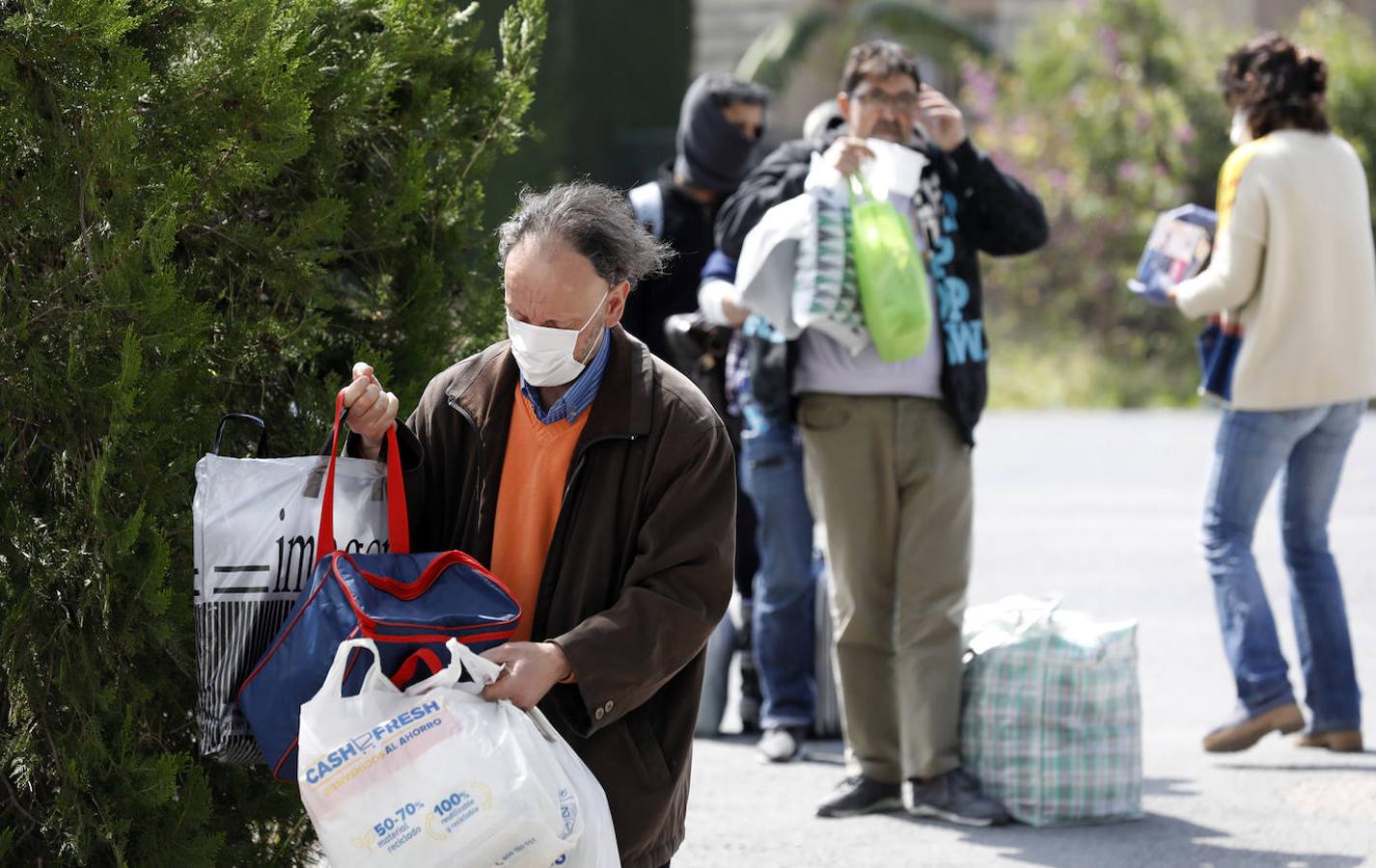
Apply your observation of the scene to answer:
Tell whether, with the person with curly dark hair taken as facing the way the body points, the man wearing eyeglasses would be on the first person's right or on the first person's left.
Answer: on the first person's left

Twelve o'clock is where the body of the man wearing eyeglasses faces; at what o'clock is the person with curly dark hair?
The person with curly dark hair is roughly at 8 o'clock from the man wearing eyeglasses.

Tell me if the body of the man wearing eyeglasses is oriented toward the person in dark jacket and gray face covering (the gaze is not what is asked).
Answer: no

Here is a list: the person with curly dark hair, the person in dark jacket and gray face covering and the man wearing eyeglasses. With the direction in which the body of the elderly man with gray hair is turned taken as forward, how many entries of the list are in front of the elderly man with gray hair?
0

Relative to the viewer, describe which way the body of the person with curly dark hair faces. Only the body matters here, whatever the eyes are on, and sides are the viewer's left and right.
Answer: facing away from the viewer and to the left of the viewer

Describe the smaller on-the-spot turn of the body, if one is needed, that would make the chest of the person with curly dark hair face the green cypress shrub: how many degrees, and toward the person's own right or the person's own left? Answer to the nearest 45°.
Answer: approximately 90° to the person's own left

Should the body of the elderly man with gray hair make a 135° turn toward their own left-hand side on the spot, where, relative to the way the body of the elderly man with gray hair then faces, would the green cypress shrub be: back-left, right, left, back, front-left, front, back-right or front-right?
back

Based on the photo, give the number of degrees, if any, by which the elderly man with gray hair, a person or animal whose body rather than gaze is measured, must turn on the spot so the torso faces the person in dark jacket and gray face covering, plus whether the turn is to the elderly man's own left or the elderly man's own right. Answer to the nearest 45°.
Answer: approximately 135° to the elderly man's own right

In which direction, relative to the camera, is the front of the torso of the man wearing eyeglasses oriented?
toward the camera

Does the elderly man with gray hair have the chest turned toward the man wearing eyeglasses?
no

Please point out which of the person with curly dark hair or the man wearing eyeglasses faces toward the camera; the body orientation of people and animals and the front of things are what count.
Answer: the man wearing eyeglasses

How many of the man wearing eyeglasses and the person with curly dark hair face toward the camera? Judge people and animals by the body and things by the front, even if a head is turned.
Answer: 1

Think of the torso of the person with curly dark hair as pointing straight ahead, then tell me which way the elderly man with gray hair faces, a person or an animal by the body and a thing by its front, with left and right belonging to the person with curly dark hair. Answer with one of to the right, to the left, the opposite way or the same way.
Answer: to the left

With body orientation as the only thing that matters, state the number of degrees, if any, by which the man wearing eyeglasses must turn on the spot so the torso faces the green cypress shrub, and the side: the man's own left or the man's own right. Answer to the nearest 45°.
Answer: approximately 45° to the man's own right

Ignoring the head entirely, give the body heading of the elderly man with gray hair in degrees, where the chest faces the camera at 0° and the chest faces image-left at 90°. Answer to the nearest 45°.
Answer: approximately 45°
